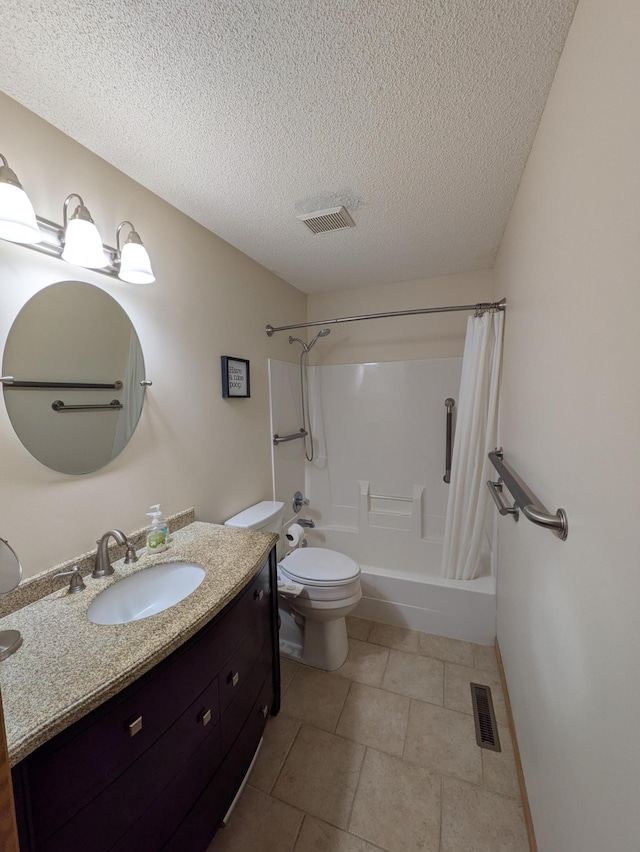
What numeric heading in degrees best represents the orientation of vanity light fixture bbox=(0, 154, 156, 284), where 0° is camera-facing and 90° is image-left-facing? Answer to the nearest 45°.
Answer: approximately 315°

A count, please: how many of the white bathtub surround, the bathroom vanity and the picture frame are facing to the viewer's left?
0

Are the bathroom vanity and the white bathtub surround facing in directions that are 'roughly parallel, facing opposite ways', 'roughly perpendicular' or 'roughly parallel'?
roughly perpendicular

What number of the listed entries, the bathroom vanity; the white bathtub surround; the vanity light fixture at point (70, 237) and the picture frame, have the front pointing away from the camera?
0

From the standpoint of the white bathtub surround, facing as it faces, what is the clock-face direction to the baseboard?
The baseboard is roughly at 11 o'clock from the white bathtub surround.

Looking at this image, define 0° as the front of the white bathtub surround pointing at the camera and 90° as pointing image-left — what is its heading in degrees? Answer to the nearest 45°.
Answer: approximately 0°

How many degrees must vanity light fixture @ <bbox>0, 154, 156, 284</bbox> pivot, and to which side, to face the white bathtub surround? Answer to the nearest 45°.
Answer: approximately 45° to its left

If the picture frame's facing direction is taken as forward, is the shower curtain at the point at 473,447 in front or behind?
in front

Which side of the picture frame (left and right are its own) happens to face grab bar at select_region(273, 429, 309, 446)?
left

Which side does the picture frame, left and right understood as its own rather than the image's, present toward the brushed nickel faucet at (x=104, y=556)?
right

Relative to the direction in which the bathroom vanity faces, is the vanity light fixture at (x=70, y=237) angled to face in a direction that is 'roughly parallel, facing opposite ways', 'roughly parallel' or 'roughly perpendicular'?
roughly parallel

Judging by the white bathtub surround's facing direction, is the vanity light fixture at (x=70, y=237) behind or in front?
in front

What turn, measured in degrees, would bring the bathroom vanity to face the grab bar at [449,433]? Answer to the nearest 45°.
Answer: approximately 45° to its left

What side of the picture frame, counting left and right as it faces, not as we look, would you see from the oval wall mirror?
right
